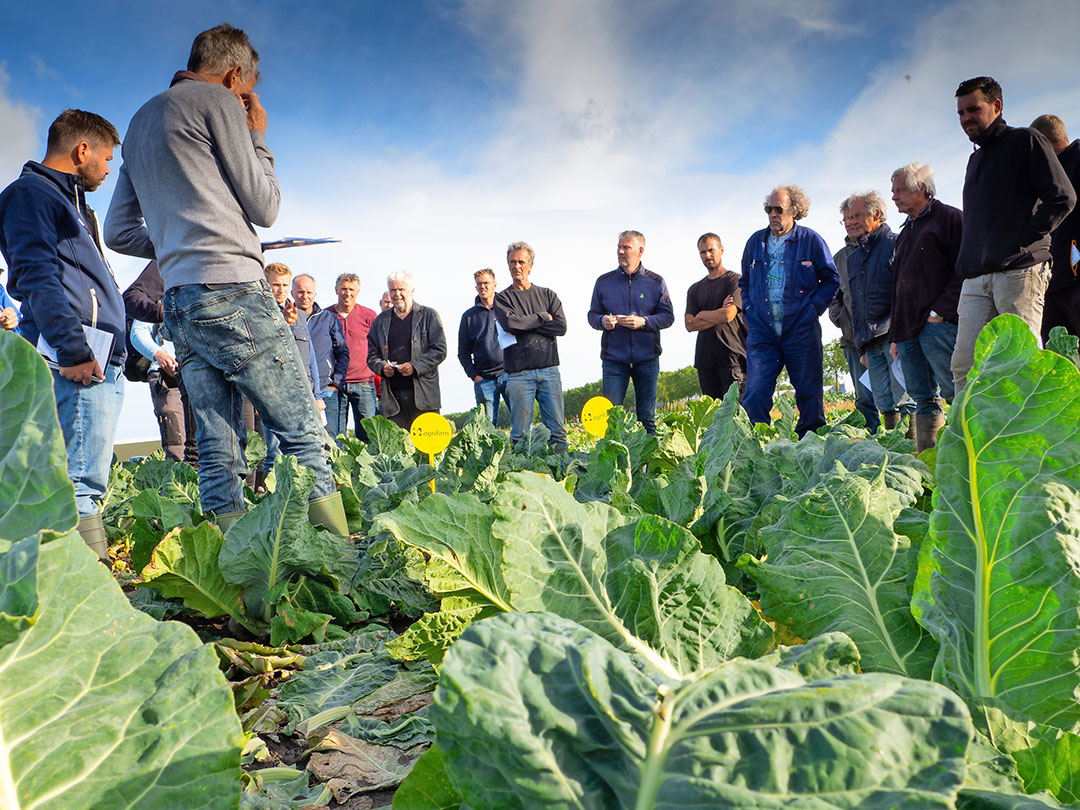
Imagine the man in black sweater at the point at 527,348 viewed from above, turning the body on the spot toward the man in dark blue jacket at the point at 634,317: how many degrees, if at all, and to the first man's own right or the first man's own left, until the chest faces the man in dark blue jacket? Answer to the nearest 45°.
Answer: approximately 90° to the first man's own left

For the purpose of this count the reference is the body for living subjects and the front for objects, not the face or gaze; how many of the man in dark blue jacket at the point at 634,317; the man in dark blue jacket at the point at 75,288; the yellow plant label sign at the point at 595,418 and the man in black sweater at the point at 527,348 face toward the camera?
3

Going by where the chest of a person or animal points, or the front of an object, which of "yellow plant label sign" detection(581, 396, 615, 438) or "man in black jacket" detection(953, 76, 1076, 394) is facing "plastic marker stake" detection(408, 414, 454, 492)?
the man in black jacket

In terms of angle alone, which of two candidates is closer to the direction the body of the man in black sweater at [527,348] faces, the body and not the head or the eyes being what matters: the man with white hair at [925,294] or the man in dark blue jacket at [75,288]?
the man in dark blue jacket

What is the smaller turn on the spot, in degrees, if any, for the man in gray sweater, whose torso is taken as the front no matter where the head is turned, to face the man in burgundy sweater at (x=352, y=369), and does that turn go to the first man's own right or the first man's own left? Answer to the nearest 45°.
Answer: approximately 45° to the first man's own left

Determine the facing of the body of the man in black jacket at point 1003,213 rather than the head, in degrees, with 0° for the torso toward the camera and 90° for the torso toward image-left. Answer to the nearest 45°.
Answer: approximately 45°

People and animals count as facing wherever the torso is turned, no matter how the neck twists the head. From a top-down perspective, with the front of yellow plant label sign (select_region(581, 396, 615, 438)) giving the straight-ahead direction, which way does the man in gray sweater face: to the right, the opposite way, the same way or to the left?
the opposite way

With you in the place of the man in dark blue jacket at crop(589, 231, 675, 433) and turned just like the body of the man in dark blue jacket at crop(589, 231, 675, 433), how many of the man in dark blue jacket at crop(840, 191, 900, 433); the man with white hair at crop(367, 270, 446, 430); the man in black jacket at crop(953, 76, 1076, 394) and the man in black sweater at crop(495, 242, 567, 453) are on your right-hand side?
2

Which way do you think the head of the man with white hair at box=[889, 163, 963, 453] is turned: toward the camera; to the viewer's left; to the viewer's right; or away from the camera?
to the viewer's left

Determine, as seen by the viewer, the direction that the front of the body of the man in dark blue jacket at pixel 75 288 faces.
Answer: to the viewer's right

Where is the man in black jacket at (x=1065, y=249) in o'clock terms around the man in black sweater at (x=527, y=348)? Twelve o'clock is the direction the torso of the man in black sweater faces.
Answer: The man in black jacket is roughly at 10 o'clock from the man in black sweater.
